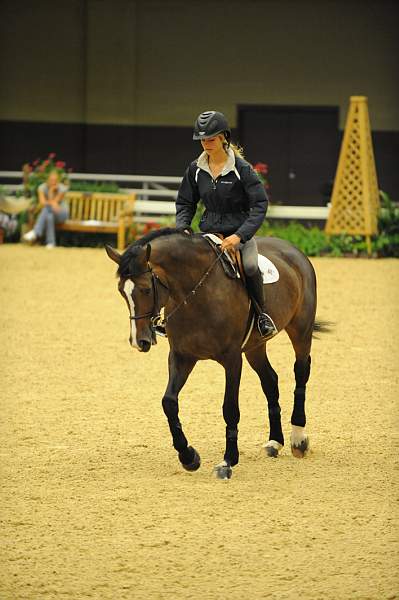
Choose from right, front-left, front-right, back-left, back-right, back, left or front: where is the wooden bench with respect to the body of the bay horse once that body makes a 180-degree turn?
front-left

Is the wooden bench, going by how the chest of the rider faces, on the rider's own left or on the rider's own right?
on the rider's own right

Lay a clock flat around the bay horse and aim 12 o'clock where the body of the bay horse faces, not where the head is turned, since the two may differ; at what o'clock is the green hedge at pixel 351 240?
The green hedge is roughly at 5 o'clock from the bay horse.

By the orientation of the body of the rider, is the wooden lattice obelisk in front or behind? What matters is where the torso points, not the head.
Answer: behind

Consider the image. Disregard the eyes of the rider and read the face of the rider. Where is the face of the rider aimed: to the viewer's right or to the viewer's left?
to the viewer's left

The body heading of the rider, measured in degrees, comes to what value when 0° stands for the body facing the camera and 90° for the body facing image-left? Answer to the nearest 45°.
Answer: approximately 45°

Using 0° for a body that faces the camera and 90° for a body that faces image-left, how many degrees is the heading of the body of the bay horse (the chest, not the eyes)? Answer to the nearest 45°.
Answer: approximately 45°
